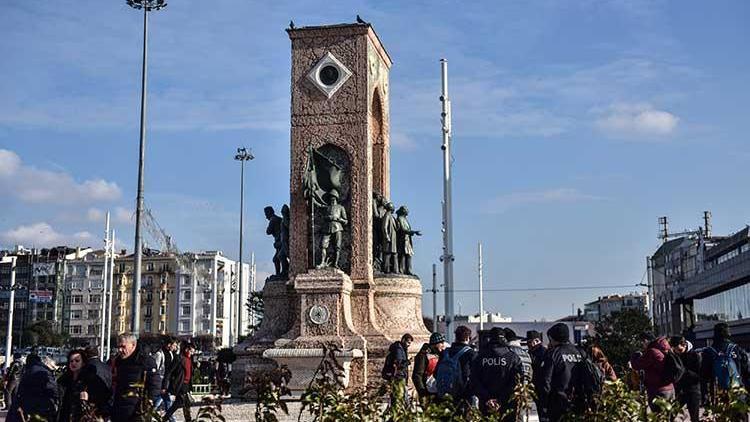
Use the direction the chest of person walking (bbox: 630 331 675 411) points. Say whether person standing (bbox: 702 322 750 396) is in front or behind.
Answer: behind

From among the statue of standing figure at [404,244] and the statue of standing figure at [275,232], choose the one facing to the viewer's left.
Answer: the statue of standing figure at [275,232]

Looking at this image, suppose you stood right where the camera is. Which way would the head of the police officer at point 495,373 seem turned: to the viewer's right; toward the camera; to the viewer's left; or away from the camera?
away from the camera

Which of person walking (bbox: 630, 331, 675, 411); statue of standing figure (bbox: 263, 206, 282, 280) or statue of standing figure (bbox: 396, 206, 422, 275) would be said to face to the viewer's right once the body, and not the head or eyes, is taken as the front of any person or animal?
statue of standing figure (bbox: 396, 206, 422, 275)

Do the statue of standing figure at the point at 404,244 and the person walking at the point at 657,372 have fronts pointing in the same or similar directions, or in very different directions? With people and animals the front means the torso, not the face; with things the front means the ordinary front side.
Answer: very different directions

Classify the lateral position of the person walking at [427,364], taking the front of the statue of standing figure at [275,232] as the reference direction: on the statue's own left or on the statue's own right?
on the statue's own left

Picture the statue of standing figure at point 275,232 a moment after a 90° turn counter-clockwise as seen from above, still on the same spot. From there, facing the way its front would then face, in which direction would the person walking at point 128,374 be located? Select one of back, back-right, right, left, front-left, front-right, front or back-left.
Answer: front

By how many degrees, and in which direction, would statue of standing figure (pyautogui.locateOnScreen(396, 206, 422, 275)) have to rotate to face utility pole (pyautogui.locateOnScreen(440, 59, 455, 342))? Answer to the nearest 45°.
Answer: approximately 45° to its left

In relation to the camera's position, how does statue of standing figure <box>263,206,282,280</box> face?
facing to the left of the viewer
